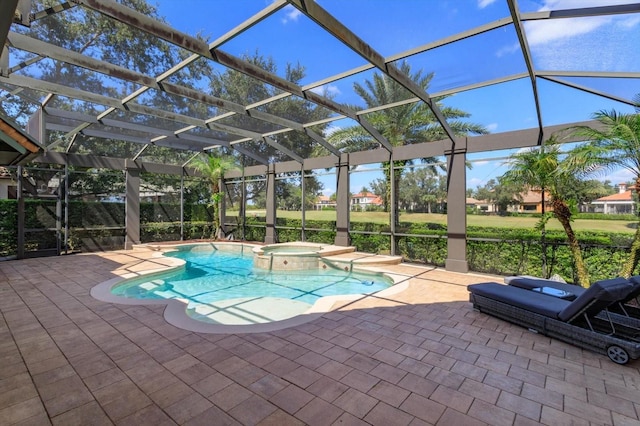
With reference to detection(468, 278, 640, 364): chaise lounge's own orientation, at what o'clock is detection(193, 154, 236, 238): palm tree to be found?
The palm tree is roughly at 11 o'clock from the chaise lounge.

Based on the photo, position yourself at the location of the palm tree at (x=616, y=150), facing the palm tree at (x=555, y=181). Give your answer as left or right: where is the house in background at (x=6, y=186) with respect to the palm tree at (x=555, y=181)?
left

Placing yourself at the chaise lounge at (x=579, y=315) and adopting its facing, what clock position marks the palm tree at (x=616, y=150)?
The palm tree is roughly at 2 o'clock from the chaise lounge.

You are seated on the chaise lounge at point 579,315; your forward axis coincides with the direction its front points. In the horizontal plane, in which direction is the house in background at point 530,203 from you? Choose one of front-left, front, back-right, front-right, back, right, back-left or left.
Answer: front-right

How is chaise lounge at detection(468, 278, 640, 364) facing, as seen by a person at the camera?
facing away from the viewer and to the left of the viewer

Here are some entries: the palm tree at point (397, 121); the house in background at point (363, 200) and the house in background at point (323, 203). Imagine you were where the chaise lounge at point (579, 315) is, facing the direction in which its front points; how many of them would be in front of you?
3

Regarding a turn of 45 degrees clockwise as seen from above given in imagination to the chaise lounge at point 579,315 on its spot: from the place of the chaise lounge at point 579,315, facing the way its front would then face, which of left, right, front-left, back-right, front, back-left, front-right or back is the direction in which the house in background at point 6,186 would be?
left

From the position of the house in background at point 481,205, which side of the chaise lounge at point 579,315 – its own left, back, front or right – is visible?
front

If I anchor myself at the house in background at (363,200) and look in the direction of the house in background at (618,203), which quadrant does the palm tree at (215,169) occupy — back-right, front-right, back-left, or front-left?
back-right

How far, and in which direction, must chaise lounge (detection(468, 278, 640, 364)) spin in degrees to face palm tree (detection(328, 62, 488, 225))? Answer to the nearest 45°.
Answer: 0° — it already faces it

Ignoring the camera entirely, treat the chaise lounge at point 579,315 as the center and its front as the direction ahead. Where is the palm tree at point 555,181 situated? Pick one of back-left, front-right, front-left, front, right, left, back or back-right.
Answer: front-right

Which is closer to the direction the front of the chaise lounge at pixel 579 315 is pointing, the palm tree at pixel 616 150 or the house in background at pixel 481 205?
the house in background

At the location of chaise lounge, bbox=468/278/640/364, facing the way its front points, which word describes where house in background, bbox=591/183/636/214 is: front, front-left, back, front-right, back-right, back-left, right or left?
front-right

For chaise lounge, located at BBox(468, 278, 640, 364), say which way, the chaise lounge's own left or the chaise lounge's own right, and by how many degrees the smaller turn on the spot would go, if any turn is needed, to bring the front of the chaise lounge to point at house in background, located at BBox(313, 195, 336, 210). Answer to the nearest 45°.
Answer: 0° — it already faces it

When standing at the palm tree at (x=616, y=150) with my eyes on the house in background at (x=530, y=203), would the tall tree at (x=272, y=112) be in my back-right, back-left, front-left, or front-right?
front-left

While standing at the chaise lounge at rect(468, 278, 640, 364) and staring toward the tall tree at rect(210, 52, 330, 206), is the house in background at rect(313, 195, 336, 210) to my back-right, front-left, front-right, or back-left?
front-right

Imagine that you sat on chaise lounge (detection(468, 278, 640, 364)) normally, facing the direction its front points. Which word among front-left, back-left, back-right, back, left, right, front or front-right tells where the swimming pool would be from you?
front-left
